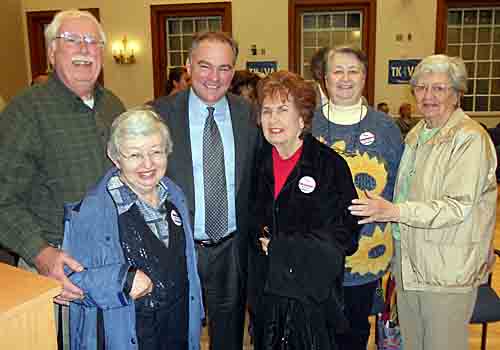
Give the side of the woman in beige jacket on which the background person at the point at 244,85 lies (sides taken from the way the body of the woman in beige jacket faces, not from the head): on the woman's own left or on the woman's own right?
on the woman's own right

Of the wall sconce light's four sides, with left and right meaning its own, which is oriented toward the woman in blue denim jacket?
front

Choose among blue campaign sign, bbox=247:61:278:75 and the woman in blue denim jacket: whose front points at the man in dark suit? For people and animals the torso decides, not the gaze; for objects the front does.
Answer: the blue campaign sign

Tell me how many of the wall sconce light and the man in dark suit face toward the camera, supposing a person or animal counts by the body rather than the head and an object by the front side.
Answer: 2

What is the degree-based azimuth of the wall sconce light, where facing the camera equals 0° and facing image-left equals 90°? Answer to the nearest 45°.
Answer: approximately 0°

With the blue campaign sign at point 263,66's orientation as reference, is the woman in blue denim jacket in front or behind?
in front

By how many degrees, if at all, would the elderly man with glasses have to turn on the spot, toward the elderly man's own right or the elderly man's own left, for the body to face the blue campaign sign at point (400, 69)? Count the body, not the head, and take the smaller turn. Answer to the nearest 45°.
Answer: approximately 90° to the elderly man's own left

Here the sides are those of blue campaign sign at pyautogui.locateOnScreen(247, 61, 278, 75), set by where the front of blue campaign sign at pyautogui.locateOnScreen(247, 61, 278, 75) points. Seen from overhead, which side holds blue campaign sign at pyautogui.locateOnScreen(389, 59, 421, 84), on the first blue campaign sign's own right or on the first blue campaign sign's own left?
on the first blue campaign sign's own left

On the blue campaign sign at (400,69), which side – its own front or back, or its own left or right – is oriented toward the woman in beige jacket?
front

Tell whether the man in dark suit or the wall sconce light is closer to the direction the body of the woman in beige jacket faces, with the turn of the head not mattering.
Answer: the man in dark suit
